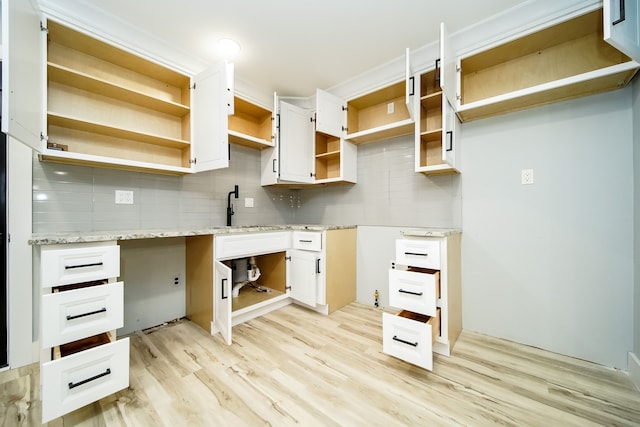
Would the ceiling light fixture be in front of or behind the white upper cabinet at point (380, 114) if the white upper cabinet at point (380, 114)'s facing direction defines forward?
in front

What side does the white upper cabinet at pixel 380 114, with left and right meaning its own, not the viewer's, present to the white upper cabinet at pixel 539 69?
left

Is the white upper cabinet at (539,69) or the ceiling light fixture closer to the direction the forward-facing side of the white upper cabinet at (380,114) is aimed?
the ceiling light fixture

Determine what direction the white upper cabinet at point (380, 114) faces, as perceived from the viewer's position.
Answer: facing the viewer and to the left of the viewer

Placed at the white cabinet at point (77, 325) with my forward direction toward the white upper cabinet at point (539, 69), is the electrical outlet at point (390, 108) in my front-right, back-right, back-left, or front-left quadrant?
front-left

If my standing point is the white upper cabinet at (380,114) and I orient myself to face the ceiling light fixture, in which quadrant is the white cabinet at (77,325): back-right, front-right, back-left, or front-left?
front-left

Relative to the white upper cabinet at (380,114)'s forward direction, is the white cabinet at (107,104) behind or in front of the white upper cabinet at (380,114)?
in front

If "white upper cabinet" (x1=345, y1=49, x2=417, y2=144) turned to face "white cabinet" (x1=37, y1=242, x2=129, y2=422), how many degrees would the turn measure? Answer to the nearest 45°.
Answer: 0° — it already faces it
